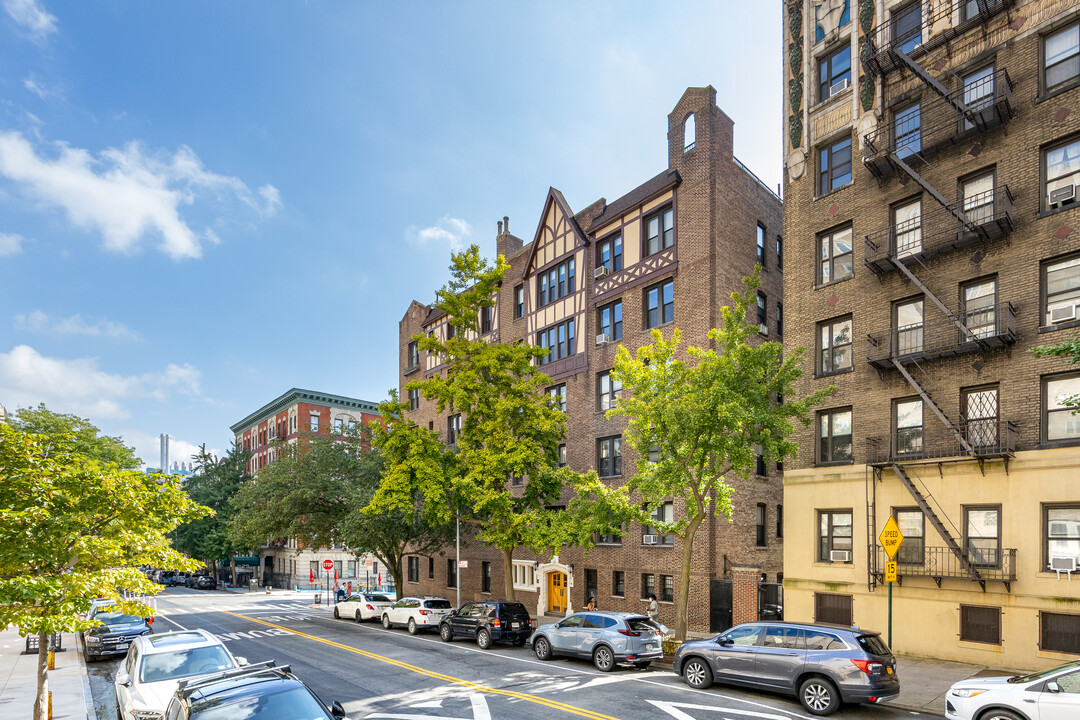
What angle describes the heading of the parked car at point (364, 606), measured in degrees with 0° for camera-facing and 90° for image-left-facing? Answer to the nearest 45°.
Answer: approximately 135°

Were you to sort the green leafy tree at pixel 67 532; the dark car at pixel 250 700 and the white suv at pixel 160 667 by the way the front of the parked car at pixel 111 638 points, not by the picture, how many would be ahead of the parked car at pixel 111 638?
3

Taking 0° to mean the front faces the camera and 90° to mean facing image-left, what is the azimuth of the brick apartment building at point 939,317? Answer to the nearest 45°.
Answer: approximately 45°

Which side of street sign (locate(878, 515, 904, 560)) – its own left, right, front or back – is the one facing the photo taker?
front

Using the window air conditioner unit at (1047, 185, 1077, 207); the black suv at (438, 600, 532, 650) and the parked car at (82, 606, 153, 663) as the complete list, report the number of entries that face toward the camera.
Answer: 2

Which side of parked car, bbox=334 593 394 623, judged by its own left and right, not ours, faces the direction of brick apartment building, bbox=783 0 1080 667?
back

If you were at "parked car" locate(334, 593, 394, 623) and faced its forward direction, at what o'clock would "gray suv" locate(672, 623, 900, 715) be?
The gray suv is roughly at 7 o'clock from the parked car.

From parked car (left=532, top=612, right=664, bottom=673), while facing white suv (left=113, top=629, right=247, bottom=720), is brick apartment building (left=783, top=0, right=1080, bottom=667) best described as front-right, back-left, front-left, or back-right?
back-left

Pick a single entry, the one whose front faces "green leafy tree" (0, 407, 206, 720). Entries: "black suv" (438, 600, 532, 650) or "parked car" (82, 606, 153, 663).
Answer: the parked car

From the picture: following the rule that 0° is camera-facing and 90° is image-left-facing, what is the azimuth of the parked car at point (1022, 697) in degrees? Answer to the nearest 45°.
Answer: approximately 90°

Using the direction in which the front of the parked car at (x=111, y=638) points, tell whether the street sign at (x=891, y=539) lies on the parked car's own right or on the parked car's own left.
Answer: on the parked car's own left

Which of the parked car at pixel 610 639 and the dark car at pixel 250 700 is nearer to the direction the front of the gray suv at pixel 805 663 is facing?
the parked car

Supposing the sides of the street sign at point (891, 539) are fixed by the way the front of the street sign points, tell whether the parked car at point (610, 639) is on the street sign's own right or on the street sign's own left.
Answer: on the street sign's own right

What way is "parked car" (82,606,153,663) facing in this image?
toward the camera
